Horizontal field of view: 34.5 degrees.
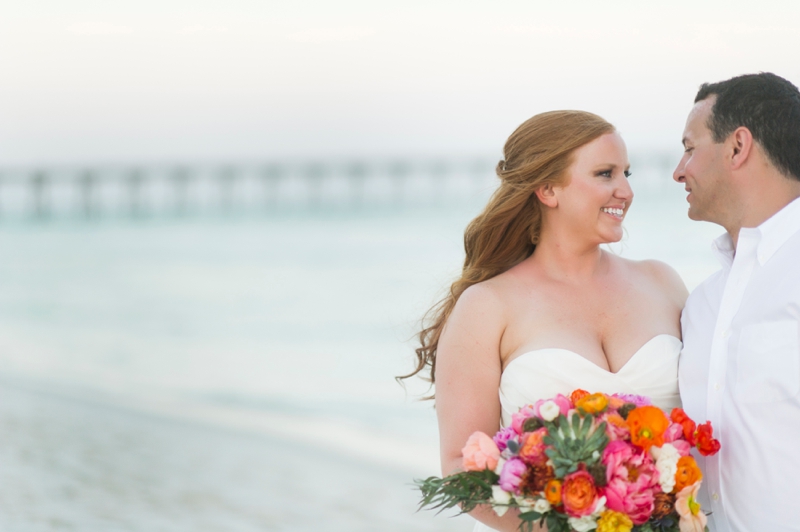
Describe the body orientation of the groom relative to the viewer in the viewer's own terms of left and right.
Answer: facing the viewer and to the left of the viewer

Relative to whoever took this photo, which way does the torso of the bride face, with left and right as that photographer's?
facing the viewer and to the right of the viewer

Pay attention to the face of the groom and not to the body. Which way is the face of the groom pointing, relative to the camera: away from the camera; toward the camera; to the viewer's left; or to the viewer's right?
to the viewer's left

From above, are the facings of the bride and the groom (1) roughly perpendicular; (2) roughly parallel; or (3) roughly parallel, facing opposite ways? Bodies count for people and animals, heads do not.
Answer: roughly perpendicular

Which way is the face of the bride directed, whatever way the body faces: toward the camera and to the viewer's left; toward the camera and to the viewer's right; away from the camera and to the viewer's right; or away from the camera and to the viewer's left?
toward the camera and to the viewer's right
